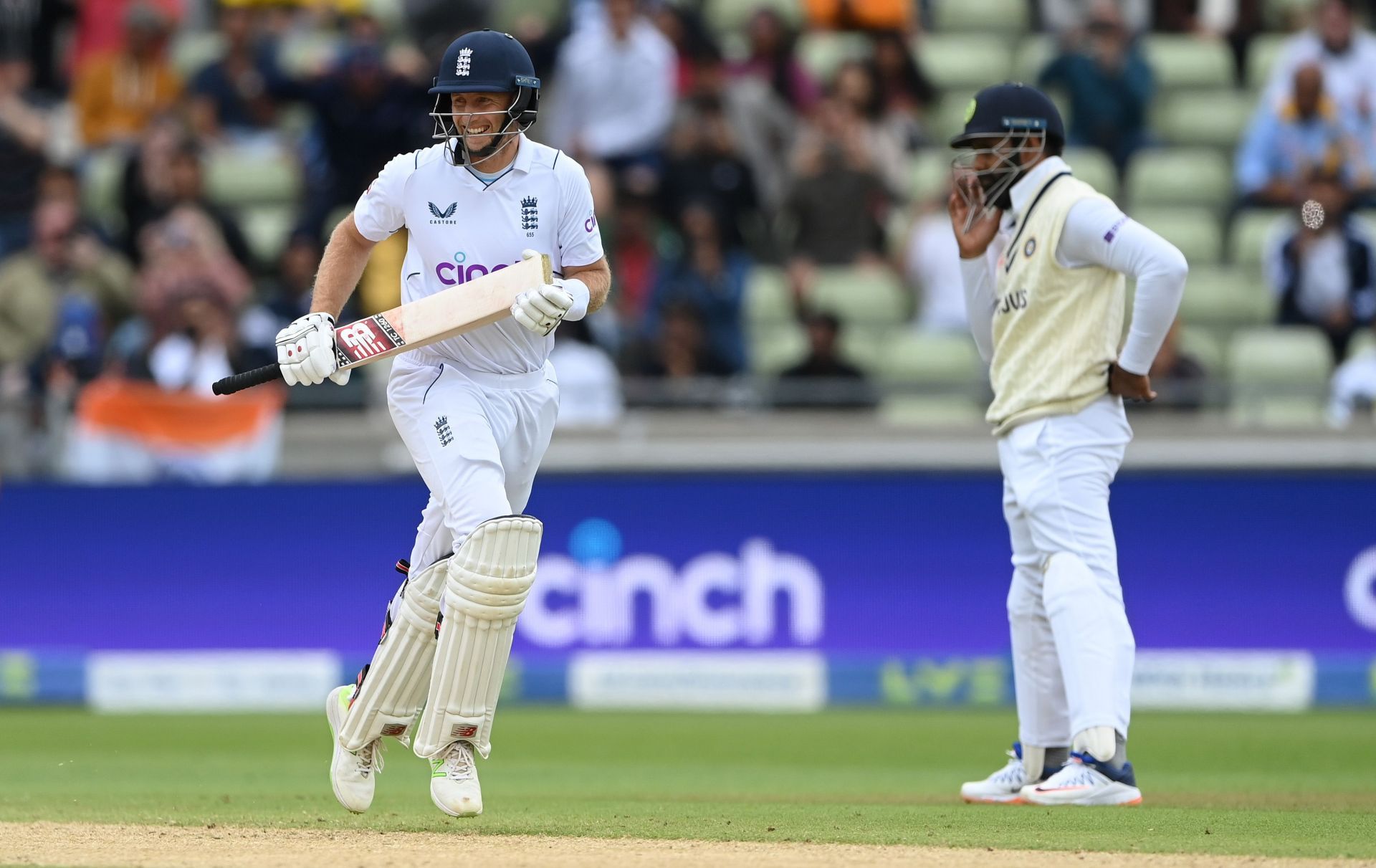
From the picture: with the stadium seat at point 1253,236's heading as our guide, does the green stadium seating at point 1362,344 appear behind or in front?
in front

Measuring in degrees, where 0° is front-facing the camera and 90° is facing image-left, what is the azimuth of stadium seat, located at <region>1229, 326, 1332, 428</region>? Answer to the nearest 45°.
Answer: approximately 0°

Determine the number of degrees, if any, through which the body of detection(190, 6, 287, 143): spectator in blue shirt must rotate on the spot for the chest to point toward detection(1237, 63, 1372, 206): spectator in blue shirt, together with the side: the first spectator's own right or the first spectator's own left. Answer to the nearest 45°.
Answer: approximately 45° to the first spectator's own left

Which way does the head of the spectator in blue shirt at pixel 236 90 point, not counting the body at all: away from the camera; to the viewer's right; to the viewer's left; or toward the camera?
toward the camera

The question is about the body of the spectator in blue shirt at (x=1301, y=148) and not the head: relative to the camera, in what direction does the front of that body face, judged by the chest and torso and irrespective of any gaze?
toward the camera

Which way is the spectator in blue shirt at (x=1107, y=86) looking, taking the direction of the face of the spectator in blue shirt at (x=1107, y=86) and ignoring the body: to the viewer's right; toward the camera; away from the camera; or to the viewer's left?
toward the camera

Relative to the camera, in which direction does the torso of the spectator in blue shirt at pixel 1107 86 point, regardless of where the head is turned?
toward the camera

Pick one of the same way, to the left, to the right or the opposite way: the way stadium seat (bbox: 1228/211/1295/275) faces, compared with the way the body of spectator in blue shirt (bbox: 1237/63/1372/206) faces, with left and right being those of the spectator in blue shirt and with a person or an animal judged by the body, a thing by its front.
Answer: the same way

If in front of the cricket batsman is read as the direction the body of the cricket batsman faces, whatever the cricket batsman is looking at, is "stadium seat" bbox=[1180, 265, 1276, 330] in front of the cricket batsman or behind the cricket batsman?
behind

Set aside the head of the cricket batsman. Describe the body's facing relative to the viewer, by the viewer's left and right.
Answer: facing the viewer

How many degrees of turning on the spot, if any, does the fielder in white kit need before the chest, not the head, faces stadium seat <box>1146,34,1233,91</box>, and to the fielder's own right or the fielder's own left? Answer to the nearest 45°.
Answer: approximately 135° to the fielder's own right

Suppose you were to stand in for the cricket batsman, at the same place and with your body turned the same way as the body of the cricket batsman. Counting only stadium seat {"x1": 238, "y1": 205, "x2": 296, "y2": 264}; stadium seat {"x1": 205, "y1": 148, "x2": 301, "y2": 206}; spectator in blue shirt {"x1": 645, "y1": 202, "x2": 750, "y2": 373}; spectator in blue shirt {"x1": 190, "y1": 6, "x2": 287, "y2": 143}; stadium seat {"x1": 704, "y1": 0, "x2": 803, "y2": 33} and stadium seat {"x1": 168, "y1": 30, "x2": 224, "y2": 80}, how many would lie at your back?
6

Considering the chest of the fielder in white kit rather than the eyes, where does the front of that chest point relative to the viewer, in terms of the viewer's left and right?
facing the viewer and to the left of the viewer

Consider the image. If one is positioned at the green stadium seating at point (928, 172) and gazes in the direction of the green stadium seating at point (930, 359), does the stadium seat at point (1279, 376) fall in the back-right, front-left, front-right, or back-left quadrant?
front-left

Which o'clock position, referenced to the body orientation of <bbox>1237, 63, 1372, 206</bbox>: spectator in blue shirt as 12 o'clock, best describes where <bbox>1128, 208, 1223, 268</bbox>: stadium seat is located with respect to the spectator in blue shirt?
The stadium seat is roughly at 3 o'clock from the spectator in blue shirt.

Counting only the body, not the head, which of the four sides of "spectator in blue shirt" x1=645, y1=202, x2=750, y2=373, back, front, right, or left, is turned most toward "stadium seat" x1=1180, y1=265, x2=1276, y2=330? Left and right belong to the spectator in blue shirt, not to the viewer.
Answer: left

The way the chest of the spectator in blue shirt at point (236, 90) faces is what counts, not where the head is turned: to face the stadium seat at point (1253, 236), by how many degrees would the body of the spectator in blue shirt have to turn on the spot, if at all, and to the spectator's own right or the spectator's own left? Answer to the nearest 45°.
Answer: approximately 45° to the spectator's own left
